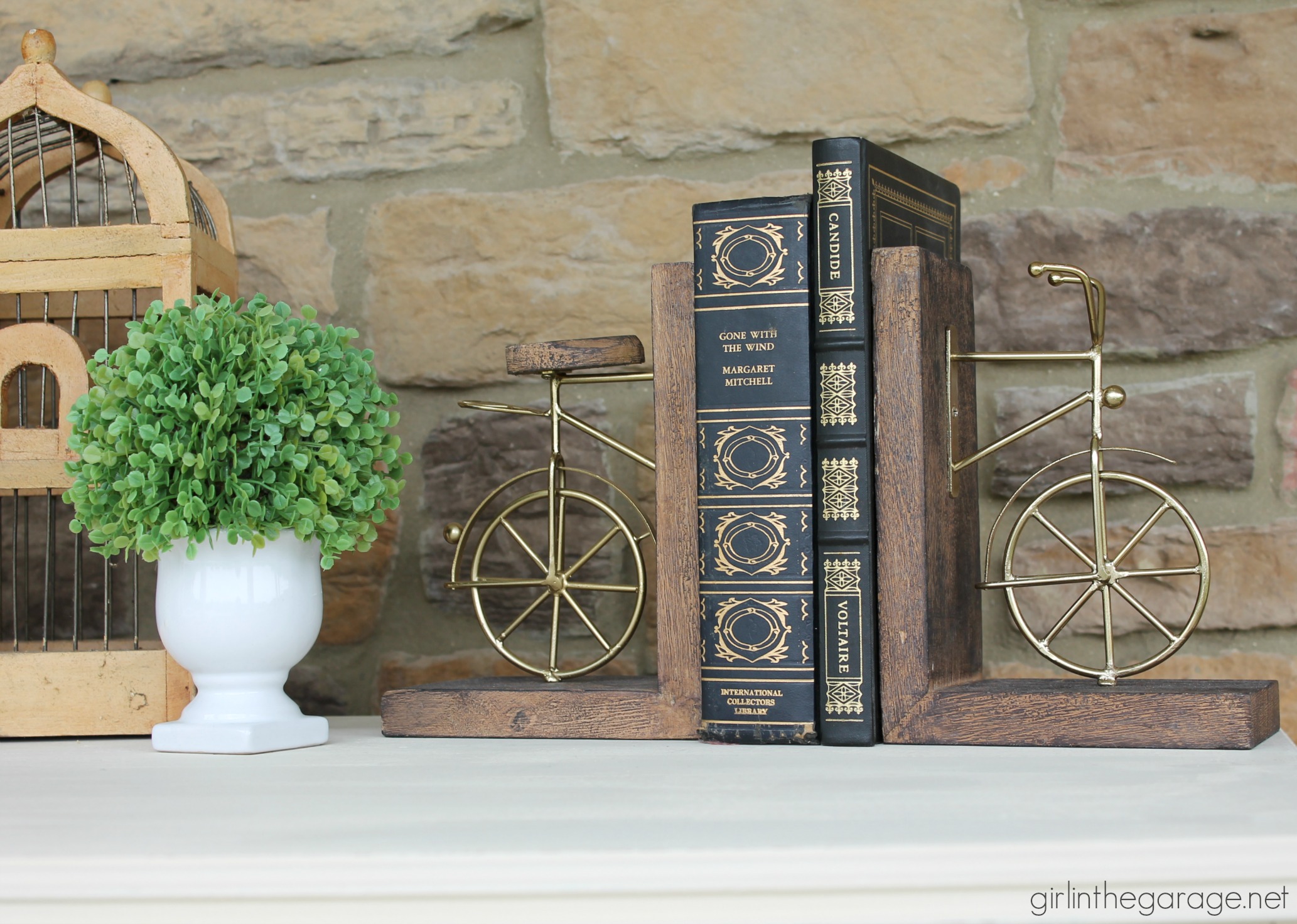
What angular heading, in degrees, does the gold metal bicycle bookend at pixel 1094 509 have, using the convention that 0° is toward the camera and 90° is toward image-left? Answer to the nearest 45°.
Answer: approximately 270°

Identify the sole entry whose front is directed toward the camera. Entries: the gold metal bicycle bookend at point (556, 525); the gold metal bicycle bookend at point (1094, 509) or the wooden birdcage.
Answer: the wooden birdcage

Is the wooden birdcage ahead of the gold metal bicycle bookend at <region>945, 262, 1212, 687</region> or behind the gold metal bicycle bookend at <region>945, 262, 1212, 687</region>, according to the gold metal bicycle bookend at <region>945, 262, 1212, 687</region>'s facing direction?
behind

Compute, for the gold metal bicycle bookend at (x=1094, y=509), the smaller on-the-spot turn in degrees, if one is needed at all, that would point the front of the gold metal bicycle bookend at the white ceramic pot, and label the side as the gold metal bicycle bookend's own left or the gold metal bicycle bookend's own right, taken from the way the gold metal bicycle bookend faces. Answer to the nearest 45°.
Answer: approximately 180°
